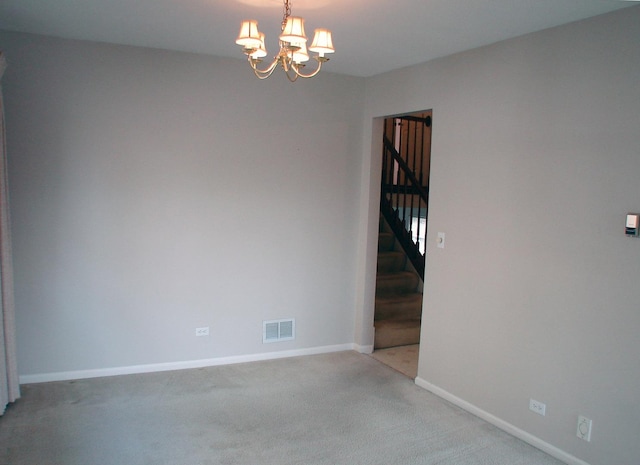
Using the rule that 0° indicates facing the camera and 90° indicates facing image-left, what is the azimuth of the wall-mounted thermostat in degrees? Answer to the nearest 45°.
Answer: approximately 45°

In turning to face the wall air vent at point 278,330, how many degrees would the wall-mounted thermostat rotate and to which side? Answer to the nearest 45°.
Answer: approximately 45° to its right

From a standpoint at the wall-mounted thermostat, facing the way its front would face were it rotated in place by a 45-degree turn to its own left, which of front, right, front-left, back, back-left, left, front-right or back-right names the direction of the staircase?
back-right

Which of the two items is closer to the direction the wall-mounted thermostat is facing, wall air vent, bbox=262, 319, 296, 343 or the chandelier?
the chandelier

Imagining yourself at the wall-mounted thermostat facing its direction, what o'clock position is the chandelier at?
The chandelier is roughly at 12 o'clock from the wall-mounted thermostat.

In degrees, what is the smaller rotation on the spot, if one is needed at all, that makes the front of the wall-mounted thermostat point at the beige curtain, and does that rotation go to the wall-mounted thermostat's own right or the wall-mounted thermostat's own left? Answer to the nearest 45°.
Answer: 0° — it already faces it
